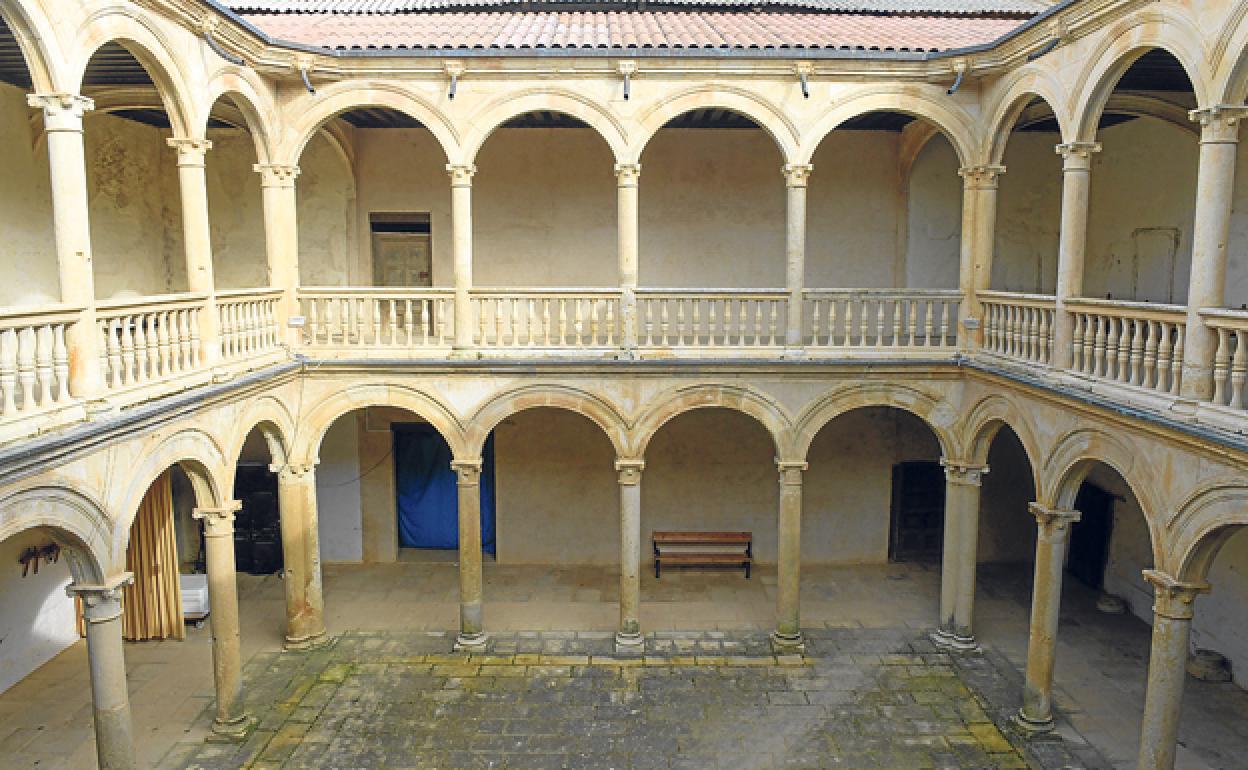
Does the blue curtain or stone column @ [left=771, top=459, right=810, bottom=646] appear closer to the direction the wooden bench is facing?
the stone column

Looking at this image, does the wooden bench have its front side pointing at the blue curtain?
no

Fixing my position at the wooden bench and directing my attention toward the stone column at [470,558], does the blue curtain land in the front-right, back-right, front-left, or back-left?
front-right

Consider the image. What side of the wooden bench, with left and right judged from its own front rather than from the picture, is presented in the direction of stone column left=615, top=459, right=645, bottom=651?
front

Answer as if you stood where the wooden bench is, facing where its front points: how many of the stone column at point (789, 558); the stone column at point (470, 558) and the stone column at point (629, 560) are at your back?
0

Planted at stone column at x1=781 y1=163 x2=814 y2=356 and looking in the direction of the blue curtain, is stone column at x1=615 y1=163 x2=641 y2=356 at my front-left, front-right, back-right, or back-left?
front-left

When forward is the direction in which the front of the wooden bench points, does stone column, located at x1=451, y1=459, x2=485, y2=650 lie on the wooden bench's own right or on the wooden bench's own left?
on the wooden bench's own right

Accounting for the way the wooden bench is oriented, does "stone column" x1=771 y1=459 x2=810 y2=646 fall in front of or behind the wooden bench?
in front

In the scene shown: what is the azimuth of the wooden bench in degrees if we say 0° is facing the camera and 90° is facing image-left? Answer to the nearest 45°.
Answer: approximately 0°
